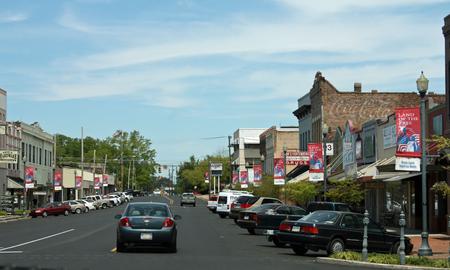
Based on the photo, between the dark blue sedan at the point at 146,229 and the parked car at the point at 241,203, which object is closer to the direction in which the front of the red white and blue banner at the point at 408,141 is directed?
the dark blue sedan

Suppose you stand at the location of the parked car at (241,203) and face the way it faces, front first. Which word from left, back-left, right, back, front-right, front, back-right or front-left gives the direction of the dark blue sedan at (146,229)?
back-right

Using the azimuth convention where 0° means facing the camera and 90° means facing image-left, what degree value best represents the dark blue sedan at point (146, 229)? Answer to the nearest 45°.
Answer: approximately 180°

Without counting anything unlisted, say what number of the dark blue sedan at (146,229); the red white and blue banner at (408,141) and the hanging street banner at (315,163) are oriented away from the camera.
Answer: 1

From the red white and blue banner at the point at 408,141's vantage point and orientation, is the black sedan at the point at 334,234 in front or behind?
in front

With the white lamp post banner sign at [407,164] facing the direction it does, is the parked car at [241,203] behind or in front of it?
behind

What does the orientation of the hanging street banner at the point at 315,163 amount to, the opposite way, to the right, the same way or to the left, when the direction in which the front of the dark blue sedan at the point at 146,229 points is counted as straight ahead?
the opposite way

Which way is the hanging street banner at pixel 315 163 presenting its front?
toward the camera

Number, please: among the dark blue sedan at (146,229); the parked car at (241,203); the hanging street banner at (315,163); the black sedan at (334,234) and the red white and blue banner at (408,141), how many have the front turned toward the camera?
2

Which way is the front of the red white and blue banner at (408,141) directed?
toward the camera

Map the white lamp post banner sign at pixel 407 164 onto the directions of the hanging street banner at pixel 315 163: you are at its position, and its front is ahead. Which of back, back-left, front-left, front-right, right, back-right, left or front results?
front

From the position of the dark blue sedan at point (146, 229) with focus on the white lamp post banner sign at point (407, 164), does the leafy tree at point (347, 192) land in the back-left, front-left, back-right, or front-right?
front-left

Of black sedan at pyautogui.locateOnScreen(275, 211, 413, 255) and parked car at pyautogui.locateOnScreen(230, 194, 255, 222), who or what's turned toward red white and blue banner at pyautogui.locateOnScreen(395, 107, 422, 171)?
the black sedan

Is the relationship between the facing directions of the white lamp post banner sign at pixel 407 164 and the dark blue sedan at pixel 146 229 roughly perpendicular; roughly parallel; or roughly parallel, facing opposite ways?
roughly parallel, facing opposite ways

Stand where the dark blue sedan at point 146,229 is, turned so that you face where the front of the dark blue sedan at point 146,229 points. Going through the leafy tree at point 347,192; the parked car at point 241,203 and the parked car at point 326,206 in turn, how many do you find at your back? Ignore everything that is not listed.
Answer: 0

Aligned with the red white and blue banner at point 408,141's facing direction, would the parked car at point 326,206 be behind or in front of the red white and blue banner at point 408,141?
behind

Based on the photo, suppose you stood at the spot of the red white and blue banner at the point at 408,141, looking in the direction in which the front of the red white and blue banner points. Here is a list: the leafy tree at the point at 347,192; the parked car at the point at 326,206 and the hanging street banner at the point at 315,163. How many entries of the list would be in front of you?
0
